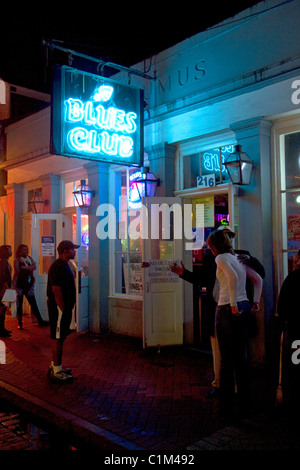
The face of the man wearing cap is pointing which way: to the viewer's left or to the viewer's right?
to the viewer's right

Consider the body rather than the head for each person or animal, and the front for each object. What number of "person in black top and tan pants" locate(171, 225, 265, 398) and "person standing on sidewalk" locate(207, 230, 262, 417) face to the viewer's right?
0

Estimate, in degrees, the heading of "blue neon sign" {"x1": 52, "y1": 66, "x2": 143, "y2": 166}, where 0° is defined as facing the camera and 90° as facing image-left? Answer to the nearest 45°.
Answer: approximately 315°

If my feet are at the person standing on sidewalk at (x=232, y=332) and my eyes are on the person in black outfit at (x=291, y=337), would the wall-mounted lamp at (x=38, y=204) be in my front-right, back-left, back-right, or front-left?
back-left

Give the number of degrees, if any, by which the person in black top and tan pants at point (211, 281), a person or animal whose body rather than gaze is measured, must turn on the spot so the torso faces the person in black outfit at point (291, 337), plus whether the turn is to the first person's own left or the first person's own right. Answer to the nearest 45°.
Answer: approximately 90° to the first person's own left

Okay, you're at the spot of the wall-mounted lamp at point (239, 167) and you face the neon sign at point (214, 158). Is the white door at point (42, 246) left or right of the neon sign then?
left

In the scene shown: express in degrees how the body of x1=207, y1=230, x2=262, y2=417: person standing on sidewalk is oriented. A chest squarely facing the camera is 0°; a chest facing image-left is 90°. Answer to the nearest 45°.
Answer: approximately 135°

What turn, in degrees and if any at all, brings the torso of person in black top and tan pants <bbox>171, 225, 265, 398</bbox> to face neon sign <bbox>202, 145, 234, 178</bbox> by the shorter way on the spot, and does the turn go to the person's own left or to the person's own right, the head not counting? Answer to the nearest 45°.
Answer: approximately 135° to the person's own right
